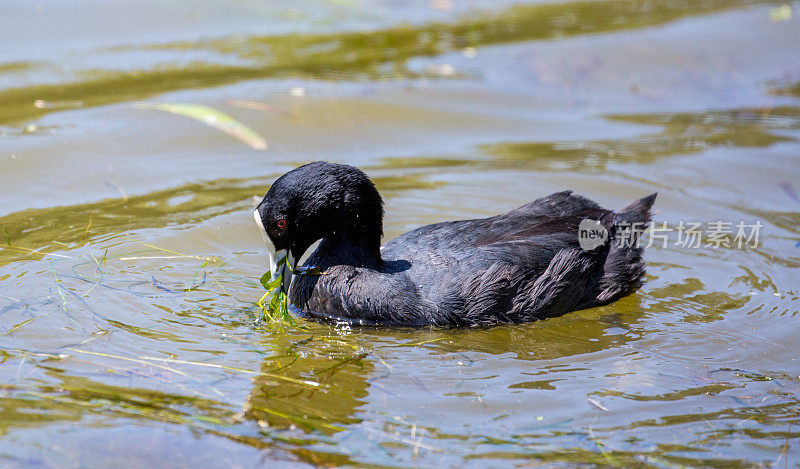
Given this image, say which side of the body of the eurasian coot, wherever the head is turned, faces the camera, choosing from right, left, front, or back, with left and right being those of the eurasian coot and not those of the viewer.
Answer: left
